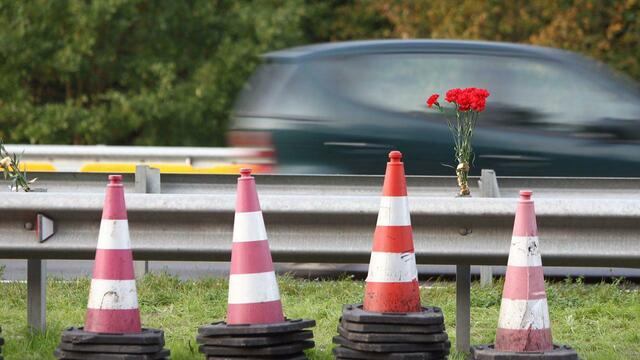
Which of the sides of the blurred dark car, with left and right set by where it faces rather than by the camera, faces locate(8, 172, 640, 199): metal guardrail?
right

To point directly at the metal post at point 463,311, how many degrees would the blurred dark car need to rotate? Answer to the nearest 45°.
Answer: approximately 90° to its right

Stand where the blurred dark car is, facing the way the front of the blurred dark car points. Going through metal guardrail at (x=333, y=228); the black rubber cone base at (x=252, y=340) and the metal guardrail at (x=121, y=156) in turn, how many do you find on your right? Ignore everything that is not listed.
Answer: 2

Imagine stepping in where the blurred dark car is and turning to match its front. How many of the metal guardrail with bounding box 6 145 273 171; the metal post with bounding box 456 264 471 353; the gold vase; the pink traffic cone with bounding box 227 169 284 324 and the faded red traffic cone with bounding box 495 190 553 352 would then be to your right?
4

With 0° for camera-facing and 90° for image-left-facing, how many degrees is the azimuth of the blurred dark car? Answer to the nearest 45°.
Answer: approximately 270°

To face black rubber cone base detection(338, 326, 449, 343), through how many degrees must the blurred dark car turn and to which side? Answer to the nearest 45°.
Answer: approximately 90° to its right

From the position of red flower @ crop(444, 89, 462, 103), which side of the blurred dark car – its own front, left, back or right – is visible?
right

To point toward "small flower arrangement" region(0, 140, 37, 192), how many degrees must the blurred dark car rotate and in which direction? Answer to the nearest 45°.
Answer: approximately 135° to its right

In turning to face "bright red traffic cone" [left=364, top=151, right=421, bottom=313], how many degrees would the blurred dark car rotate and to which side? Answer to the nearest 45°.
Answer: approximately 90° to its right

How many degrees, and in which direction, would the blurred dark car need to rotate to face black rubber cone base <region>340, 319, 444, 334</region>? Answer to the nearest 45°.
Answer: approximately 90° to its right

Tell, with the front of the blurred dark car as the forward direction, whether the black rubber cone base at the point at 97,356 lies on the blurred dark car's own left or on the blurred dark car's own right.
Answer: on the blurred dark car's own right
